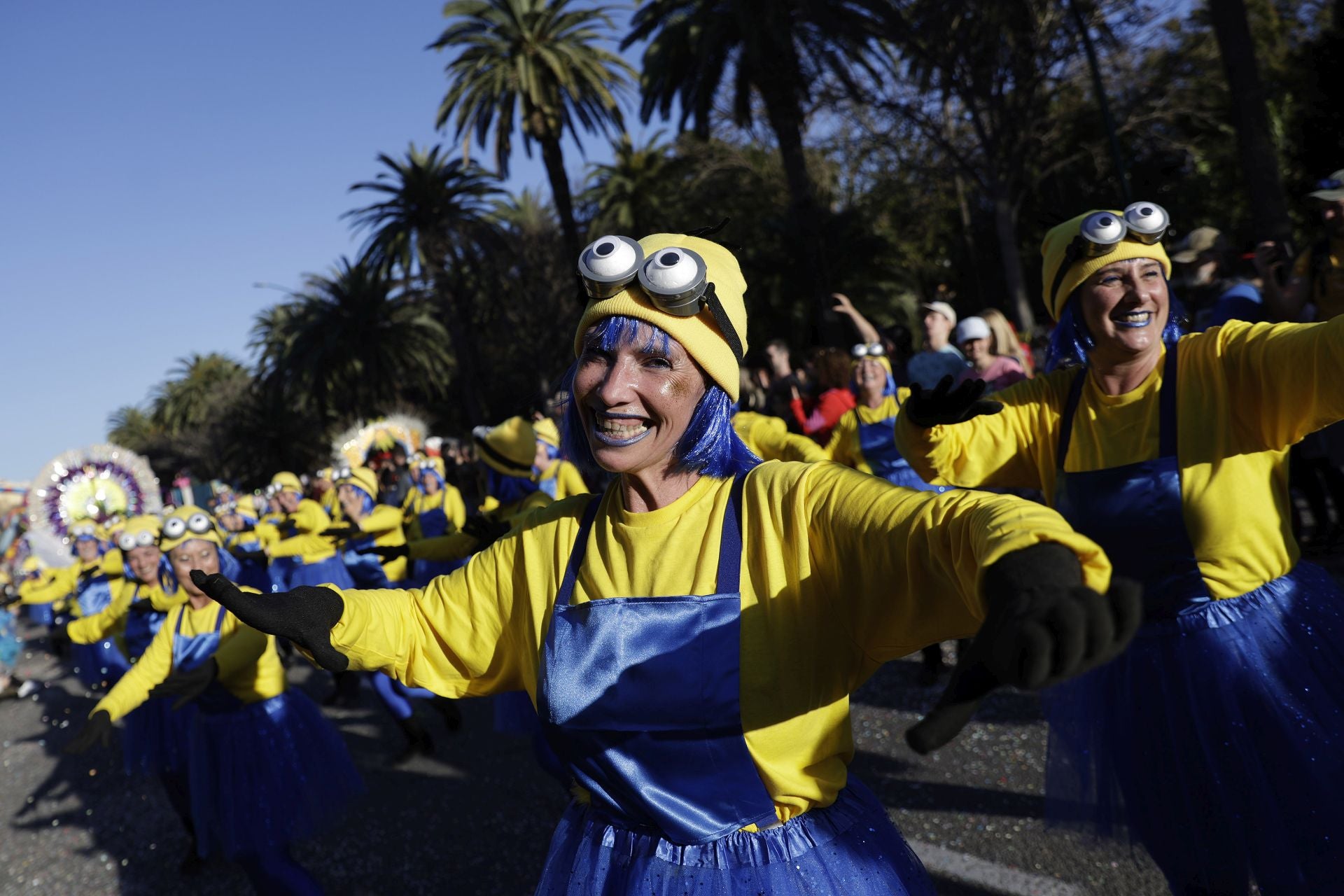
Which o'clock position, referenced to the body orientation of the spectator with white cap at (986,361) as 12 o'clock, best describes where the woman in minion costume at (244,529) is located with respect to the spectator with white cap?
The woman in minion costume is roughly at 2 o'clock from the spectator with white cap.

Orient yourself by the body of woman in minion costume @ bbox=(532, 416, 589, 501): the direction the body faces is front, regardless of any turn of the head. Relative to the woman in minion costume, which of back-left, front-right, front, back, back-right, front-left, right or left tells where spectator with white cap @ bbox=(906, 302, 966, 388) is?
back-left

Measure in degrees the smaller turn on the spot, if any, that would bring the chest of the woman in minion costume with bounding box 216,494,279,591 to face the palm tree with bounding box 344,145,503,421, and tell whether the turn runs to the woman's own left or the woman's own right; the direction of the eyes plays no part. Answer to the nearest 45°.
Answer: approximately 180°

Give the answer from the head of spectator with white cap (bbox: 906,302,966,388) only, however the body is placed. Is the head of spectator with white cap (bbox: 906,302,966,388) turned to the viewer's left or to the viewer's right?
to the viewer's left

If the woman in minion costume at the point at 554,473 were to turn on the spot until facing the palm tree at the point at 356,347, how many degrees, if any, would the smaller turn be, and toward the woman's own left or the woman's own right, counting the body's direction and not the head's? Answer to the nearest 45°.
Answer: approximately 135° to the woman's own right

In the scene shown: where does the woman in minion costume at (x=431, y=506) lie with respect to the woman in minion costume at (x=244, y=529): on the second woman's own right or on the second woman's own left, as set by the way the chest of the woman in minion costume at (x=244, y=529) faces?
on the second woman's own left

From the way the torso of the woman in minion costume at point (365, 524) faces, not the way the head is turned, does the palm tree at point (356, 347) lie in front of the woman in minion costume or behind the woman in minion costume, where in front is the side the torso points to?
behind

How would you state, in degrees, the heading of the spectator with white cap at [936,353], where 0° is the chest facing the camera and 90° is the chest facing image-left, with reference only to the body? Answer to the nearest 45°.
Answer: approximately 45°

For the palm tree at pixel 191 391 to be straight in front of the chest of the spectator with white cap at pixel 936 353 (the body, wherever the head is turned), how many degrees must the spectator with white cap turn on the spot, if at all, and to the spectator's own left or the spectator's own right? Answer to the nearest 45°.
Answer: approximately 90° to the spectator's own right
